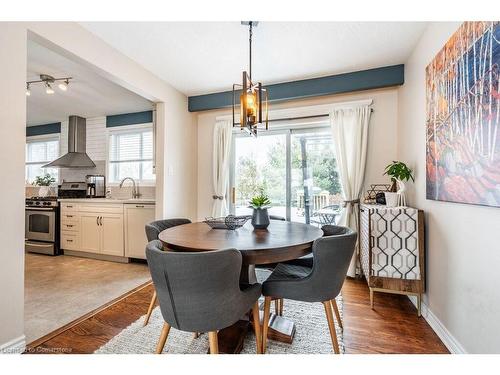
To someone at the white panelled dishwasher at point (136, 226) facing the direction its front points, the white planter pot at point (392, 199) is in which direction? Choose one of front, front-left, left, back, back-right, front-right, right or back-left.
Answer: front-left

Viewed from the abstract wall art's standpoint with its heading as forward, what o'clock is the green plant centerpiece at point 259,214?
The green plant centerpiece is roughly at 1 o'clock from the abstract wall art.

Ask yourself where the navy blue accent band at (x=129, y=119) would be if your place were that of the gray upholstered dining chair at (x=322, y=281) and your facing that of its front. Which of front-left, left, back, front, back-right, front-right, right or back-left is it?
front-right

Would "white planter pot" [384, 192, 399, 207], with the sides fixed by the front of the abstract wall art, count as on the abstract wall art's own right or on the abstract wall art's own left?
on the abstract wall art's own right

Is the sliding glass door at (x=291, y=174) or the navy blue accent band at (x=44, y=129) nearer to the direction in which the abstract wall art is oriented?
the navy blue accent band

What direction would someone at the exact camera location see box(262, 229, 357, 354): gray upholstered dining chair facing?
facing to the left of the viewer

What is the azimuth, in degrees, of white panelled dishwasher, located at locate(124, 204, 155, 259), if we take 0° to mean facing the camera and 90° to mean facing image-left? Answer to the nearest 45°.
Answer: approximately 0°

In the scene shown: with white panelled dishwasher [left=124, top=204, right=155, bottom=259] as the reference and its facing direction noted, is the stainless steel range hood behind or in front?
behind

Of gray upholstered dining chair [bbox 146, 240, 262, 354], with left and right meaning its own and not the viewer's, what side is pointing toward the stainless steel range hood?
left

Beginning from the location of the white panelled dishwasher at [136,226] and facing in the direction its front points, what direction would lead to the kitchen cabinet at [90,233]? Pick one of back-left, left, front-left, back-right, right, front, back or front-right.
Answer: back-right

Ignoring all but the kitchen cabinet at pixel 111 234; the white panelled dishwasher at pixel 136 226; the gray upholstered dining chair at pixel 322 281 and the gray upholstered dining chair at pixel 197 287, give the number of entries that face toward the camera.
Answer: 2

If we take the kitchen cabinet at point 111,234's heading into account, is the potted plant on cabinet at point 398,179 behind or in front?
in front

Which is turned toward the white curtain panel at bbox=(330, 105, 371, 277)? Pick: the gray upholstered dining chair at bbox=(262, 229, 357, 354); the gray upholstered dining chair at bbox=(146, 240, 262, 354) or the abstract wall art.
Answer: the gray upholstered dining chair at bbox=(146, 240, 262, 354)

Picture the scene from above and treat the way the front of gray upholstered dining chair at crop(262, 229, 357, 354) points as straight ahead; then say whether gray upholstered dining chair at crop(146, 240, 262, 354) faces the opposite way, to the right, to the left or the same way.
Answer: to the right
